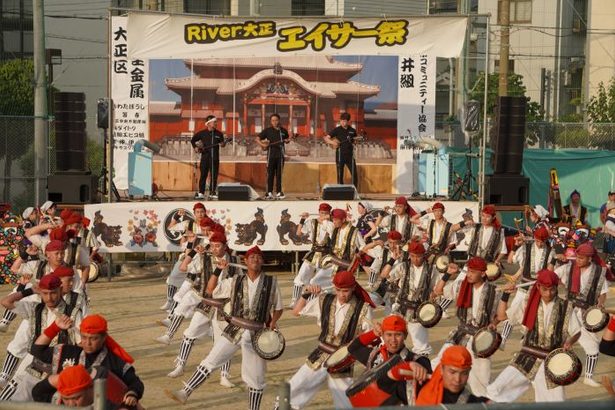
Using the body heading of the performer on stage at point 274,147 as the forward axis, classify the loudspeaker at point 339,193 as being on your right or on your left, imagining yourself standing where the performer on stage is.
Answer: on your left

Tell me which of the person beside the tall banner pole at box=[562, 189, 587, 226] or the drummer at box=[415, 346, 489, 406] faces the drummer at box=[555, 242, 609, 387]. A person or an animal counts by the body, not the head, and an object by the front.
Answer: the person beside the tall banner pole

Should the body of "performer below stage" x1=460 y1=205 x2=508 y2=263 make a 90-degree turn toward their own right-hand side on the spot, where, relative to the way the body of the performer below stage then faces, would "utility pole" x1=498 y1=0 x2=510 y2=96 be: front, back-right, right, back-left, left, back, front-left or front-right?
front-right

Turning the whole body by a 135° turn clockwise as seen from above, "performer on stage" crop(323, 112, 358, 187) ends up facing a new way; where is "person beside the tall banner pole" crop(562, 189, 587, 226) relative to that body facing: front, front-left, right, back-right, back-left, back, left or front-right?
back-right

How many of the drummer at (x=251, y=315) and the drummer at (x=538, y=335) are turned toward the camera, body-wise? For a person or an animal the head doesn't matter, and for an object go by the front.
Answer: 2

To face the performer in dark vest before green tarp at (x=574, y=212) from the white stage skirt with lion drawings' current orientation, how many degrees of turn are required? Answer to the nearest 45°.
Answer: approximately 90° to its left

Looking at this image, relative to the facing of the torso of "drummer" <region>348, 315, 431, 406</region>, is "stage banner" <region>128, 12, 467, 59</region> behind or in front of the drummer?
behind

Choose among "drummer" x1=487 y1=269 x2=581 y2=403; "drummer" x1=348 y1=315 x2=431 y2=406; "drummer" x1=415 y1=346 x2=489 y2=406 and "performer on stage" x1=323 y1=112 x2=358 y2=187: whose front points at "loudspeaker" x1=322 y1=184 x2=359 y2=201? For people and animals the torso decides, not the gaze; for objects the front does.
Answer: the performer on stage
